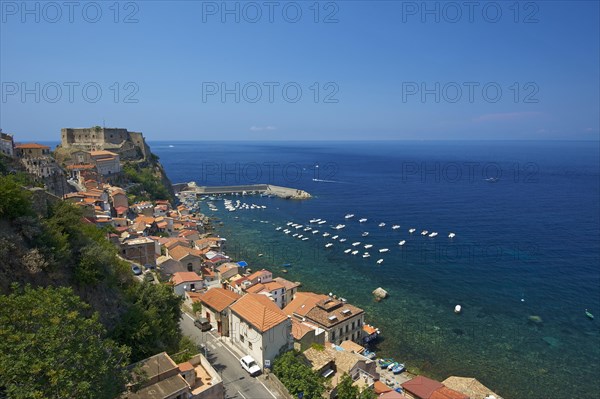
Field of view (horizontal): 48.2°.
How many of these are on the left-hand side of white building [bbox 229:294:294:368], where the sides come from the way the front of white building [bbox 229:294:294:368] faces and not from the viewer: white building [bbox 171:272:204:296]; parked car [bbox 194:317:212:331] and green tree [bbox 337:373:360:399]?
1

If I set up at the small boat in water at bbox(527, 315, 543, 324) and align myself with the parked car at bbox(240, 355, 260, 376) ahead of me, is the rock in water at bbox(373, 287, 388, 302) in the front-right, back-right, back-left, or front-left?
front-right

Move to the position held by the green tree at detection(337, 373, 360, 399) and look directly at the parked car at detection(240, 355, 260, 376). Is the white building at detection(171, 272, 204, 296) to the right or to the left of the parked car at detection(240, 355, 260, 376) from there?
right

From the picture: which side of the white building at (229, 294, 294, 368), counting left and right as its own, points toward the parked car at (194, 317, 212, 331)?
right

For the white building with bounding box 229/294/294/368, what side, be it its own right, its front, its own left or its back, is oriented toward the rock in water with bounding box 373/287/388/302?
back

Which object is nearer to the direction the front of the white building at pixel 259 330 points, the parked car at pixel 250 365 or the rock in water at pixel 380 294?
the parked car

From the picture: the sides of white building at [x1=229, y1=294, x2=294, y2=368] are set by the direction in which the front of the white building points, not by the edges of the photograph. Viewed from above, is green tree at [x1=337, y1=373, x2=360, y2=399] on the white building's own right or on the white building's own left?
on the white building's own left

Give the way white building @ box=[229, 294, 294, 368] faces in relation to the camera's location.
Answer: facing the viewer and to the left of the viewer
